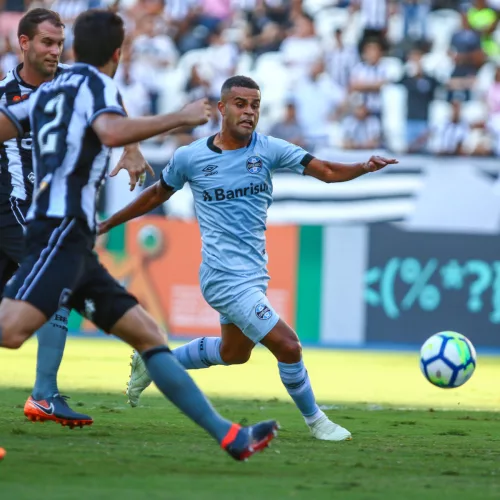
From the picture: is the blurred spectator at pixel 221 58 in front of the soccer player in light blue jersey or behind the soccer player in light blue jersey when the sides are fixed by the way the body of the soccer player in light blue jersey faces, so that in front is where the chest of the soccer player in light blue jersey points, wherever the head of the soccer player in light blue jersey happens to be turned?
behind

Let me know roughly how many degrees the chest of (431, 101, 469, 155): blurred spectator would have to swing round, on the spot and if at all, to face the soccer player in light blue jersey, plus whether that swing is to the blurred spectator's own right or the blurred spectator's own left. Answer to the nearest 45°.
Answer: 0° — they already face them

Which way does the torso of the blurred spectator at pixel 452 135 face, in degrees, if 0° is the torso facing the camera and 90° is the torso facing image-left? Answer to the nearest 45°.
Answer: approximately 0°

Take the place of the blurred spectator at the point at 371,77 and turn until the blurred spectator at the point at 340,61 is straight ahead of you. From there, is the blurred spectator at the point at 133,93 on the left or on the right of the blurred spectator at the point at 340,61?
left

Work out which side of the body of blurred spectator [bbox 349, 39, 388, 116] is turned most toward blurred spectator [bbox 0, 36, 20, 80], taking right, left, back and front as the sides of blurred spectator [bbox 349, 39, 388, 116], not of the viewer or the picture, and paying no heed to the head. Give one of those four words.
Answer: right
